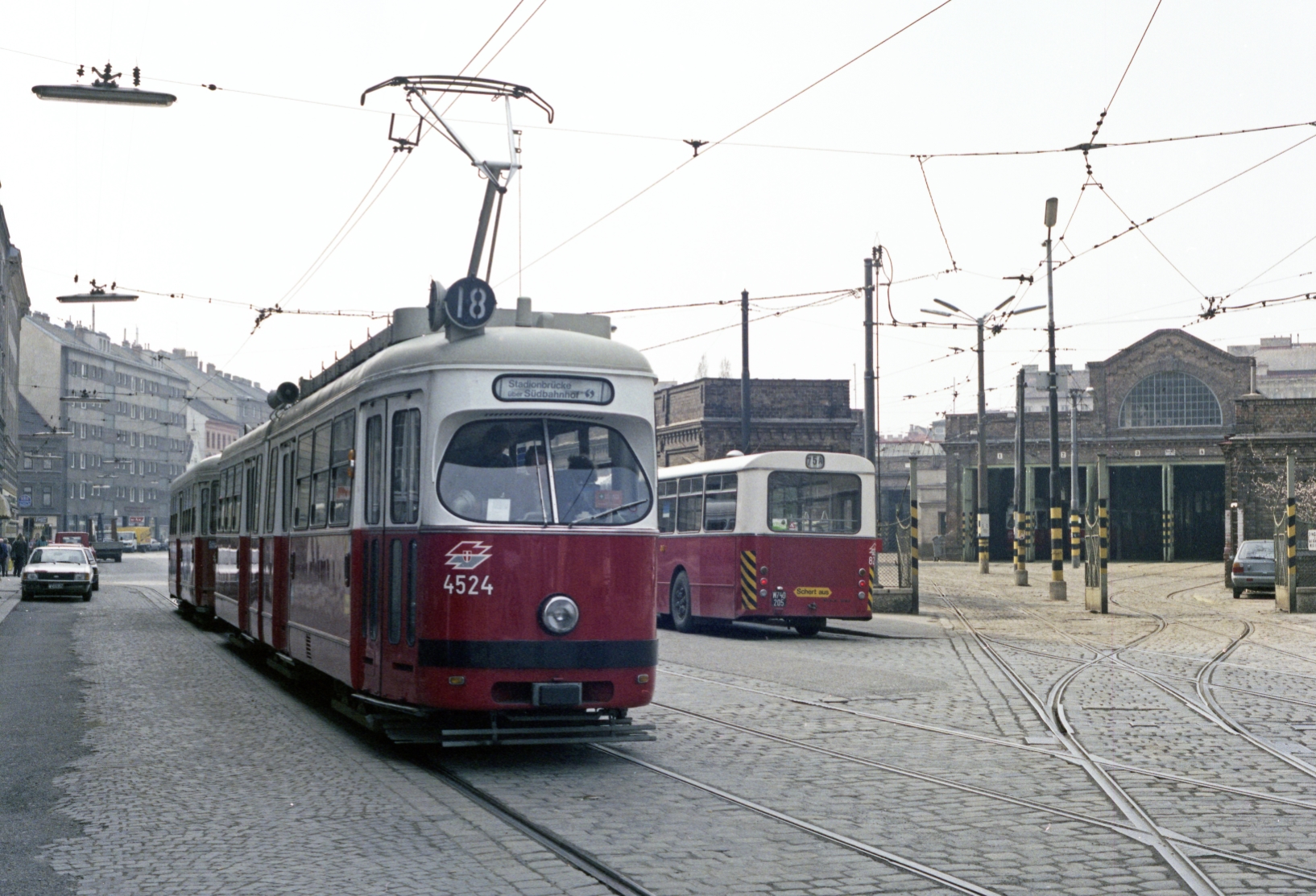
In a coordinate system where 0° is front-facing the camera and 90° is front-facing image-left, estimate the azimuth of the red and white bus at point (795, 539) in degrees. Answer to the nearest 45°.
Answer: approximately 135°

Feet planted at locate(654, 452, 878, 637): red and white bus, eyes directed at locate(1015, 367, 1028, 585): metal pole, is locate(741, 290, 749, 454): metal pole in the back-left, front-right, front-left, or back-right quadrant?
front-left

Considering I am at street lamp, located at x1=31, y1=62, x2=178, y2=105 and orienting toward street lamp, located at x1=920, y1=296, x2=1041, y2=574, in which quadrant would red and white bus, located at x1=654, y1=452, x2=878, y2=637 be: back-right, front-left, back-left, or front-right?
front-right

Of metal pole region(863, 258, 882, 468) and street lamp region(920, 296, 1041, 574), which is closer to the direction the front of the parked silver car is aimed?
the street lamp

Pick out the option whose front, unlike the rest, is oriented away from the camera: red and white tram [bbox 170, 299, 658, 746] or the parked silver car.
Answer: the parked silver car

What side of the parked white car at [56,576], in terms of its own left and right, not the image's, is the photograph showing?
front

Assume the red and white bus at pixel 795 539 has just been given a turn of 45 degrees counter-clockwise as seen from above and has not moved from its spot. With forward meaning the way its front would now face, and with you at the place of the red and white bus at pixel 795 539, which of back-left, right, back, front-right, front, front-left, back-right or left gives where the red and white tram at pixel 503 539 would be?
left

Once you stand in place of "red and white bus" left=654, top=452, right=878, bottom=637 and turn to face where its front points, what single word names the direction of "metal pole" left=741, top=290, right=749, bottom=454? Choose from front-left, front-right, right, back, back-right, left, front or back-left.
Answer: front-right

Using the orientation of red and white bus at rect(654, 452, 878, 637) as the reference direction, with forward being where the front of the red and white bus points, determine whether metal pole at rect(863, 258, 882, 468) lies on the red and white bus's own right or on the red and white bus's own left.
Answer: on the red and white bus's own right

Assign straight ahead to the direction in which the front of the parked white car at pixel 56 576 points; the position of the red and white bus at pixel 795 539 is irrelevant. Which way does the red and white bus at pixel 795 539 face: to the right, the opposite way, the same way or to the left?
the opposite way

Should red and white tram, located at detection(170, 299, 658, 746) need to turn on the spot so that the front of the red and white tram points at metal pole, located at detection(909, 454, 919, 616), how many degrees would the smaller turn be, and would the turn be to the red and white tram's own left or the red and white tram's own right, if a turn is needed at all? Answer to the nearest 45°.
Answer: approximately 90° to the red and white tram's own left

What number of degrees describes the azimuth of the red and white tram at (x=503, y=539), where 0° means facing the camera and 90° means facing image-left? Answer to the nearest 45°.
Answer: approximately 315°

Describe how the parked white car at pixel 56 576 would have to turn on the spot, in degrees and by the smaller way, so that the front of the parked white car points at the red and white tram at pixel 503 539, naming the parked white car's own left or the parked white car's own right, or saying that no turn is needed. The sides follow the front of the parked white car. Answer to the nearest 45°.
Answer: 0° — it already faces it

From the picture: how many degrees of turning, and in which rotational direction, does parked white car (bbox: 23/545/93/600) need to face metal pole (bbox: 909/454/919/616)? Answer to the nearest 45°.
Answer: approximately 45° to its left
